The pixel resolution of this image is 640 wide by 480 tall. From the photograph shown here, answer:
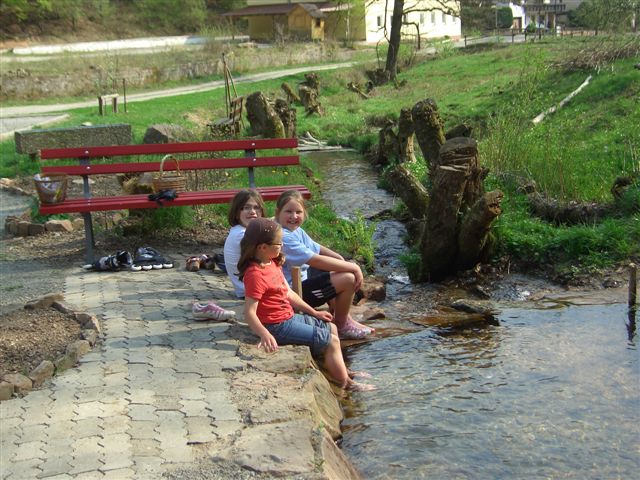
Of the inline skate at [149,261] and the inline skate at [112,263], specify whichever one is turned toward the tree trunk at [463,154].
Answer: the inline skate at [149,261]

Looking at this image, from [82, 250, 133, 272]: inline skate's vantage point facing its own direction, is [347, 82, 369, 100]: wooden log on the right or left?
on its right

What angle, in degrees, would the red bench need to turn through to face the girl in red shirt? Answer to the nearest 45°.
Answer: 0° — it already faces them

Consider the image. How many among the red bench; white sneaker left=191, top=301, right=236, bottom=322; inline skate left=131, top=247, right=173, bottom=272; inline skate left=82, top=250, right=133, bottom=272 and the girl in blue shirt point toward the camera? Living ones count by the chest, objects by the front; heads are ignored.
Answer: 1

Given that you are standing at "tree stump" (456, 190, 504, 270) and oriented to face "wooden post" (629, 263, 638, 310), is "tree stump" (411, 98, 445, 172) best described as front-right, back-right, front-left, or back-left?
back-left

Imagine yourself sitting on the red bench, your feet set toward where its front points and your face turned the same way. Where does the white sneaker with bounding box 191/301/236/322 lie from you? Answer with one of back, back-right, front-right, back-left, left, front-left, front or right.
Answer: front

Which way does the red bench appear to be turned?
toward the camera

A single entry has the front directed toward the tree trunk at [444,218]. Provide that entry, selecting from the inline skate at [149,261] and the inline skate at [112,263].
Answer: the inline skate at [149,261]

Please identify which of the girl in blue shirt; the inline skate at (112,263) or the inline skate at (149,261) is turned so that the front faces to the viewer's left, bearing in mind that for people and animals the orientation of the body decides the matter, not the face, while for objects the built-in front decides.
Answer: the inline skate at (112,263)

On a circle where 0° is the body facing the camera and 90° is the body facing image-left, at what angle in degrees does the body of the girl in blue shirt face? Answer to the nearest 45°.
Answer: approximately 270°

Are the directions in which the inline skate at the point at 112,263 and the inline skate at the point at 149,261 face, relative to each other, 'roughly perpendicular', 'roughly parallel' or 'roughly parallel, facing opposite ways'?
roughly parallel, facing opposite ways

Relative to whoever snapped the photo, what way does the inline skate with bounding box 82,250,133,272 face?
facing to the left of the viewer
